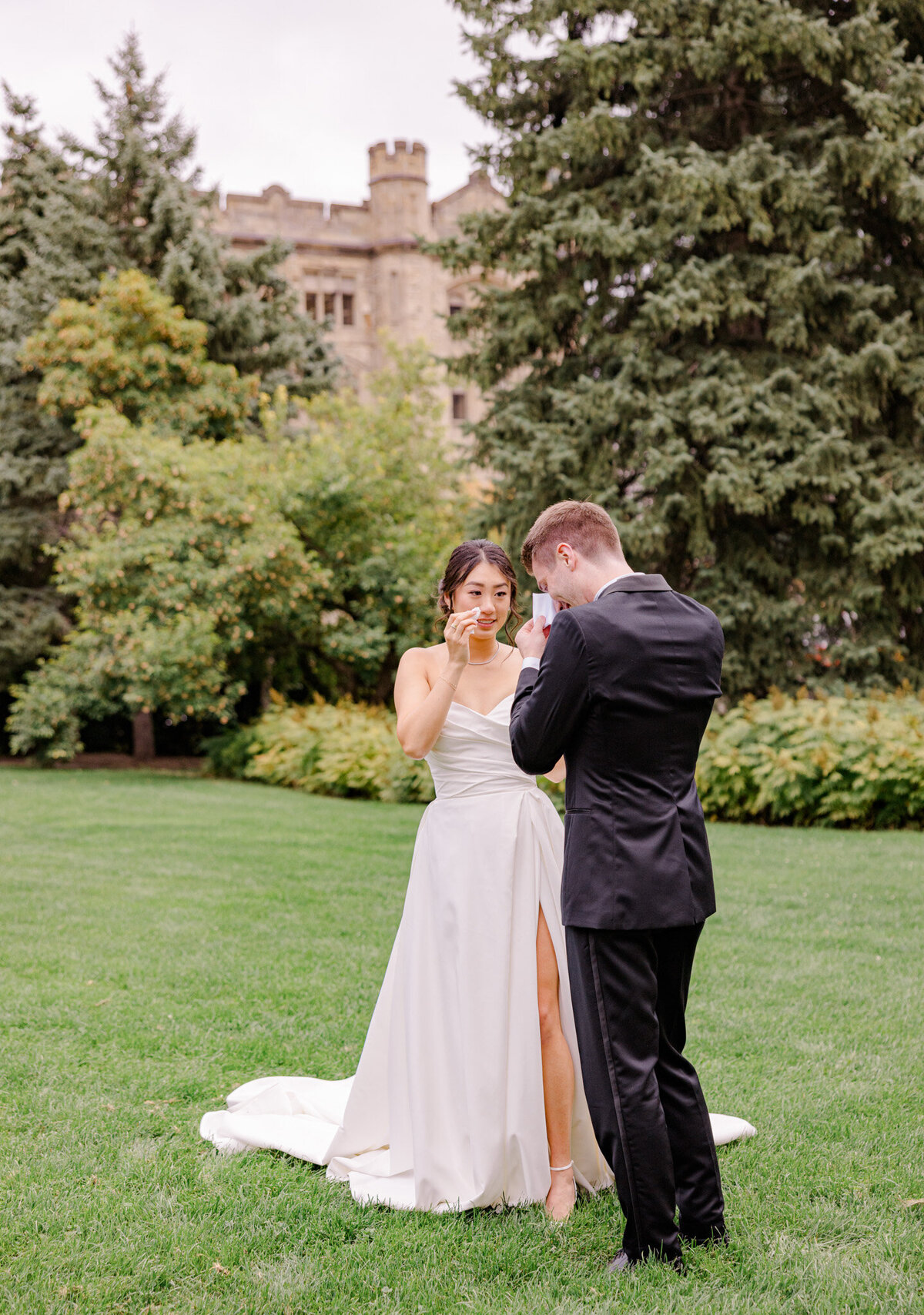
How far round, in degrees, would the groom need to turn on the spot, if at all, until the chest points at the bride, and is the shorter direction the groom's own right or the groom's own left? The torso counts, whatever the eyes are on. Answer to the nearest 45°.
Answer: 0° — they already face them

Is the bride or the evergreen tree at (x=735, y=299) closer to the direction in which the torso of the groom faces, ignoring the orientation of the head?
the bride

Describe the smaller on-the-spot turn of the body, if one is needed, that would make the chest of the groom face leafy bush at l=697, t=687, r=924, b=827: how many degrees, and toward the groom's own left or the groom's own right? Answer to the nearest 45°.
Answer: approximately 45° to the groom's own right

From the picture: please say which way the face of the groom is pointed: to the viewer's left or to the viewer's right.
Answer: to the viewer's left

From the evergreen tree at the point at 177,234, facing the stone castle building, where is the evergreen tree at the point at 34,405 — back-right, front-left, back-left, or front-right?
back-left

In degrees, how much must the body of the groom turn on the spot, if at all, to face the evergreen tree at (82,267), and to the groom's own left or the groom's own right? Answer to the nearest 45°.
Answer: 0° — they already face it

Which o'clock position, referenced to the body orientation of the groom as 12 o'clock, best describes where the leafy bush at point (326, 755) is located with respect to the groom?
The leafy bush is roughly at 1 o'clock from the groom.

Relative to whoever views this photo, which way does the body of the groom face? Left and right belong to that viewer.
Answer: facing away from the viewer and to the left of the viewer
